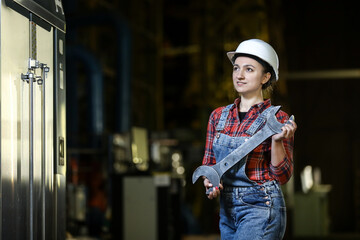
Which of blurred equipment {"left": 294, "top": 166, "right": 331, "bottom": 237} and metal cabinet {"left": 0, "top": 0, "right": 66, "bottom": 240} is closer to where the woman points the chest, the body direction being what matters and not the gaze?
the metal cabinet

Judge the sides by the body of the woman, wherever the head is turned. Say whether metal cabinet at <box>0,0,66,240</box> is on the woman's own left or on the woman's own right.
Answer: on the woman's own right

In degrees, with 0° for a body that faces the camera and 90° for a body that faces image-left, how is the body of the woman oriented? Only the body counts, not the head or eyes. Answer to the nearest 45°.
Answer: approximately 45°

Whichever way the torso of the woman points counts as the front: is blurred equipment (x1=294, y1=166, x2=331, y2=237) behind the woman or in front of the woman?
behind
